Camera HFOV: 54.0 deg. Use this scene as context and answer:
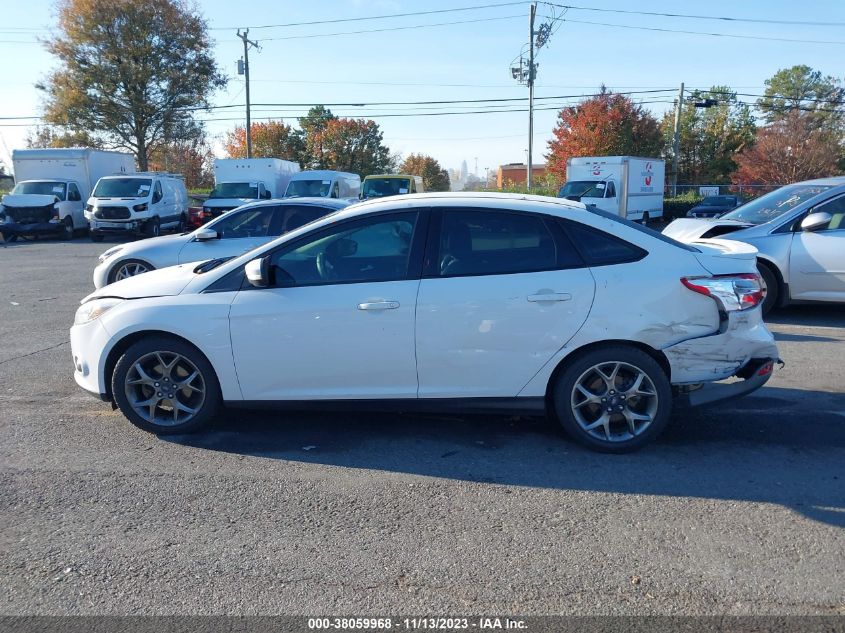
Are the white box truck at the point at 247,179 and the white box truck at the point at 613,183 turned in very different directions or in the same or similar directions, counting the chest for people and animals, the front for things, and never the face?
same or similar directions

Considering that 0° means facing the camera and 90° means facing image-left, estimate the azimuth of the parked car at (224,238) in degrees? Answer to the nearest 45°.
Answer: approximately 90°

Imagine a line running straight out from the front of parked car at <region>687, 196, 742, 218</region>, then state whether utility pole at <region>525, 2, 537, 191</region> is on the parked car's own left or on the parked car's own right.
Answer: on the parked car's own right

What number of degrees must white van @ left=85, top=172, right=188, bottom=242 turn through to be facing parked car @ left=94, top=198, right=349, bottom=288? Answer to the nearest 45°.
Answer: approximately 45° to its left

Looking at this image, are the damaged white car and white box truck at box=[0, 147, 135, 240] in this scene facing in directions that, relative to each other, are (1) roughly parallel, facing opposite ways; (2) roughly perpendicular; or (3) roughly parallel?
roughly perpendicular

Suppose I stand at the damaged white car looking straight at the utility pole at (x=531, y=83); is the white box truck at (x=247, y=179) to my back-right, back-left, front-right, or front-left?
front-left

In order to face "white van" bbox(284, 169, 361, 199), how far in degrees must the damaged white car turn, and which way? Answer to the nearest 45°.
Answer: approximately 90° to its right

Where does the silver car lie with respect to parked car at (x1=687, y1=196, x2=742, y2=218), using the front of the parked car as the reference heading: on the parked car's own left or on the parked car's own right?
on the parked car's own left

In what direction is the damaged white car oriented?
to the viewer's left

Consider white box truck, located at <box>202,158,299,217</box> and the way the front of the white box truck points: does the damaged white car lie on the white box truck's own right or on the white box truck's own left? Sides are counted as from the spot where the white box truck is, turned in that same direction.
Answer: on the white box truck's own left

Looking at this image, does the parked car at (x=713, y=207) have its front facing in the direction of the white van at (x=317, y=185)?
yes

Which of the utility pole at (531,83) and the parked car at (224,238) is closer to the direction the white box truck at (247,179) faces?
the parked car

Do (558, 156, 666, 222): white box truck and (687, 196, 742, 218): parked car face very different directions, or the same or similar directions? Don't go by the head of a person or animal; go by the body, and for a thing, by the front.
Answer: same or similar directions

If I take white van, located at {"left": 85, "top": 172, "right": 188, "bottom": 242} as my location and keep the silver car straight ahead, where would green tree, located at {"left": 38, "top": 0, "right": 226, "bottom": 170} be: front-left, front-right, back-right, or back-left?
back-left

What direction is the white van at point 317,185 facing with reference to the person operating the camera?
facing the viewer and to the left of the viewer

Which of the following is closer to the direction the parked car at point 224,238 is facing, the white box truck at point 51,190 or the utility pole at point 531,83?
the white box truck

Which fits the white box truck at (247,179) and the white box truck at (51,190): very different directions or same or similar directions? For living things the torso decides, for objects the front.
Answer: same or similar directions

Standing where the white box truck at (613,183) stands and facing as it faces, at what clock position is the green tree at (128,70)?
The green tree is roughly at 2 o'clock from the white box truck.

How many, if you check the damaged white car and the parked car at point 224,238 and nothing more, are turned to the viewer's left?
2

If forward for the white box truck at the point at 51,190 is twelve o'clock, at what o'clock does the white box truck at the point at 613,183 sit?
the white box truck at the point at 613,183 is roughly at 8 o'clock from the white box truck at the point at 51,190.
